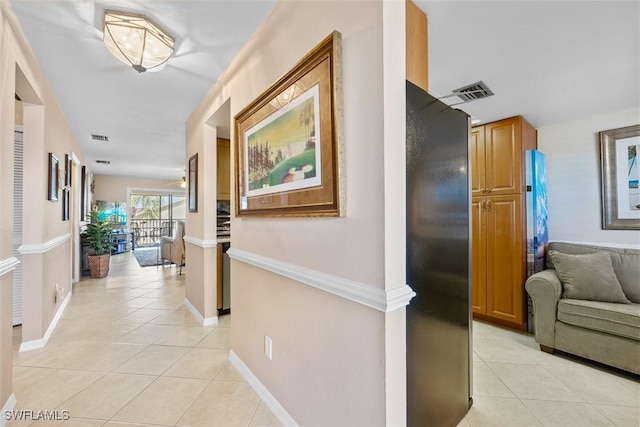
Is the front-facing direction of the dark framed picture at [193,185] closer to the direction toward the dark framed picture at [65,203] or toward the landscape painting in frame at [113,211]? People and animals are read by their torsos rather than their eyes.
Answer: the dark framed picture

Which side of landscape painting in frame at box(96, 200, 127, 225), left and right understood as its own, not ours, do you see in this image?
front

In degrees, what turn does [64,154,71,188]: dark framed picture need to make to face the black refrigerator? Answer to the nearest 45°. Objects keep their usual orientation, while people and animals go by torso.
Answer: approximately 90° to its right

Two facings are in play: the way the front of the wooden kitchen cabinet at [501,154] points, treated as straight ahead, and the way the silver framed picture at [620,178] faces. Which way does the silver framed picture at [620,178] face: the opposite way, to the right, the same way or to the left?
the same way

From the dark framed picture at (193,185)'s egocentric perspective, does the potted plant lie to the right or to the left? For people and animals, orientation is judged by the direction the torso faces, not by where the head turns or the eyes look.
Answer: on its right

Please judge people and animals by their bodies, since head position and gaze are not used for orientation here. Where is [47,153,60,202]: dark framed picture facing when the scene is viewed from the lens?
facing to the right of the viewer

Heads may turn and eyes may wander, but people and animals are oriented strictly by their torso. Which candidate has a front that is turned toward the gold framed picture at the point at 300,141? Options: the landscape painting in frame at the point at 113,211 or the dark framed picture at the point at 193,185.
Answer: the landscape painting in frame

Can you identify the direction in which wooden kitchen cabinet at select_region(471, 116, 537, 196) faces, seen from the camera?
facing the viewer and to the left of the viewer

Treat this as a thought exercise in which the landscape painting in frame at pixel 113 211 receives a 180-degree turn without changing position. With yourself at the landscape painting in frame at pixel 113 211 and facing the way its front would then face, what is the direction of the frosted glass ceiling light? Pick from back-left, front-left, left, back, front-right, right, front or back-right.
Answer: back

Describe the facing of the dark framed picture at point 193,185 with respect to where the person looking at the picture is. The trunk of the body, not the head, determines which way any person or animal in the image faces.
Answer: facing to the left of the viewer

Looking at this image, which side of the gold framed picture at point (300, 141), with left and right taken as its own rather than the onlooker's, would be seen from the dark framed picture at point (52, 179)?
right

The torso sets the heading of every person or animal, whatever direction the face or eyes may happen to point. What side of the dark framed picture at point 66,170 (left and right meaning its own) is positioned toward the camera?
right

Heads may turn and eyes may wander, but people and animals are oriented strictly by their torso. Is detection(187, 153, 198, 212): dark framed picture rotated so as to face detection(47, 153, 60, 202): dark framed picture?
yes
